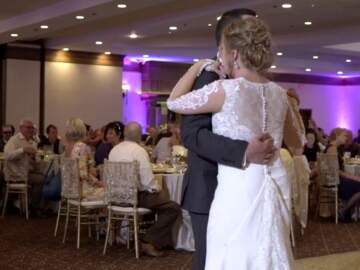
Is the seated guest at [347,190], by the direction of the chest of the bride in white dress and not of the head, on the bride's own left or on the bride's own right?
on the bride's own right

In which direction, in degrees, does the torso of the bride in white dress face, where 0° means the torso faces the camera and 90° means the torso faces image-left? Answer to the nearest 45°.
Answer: approximately 135°

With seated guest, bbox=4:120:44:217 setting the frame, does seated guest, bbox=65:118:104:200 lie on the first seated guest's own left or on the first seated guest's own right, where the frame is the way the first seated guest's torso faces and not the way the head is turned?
on the first seated guest's own right

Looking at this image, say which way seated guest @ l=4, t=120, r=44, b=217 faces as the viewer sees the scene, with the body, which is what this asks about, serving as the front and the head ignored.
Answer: to the viewer's right

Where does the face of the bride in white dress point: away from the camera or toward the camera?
away from the camera

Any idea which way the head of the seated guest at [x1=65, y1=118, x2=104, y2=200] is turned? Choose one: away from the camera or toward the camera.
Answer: away from the camera

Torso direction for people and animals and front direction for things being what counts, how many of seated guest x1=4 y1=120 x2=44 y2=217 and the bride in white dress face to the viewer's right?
1

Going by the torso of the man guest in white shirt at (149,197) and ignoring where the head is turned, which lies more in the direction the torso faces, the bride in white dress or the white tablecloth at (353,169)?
the white tablecloth
